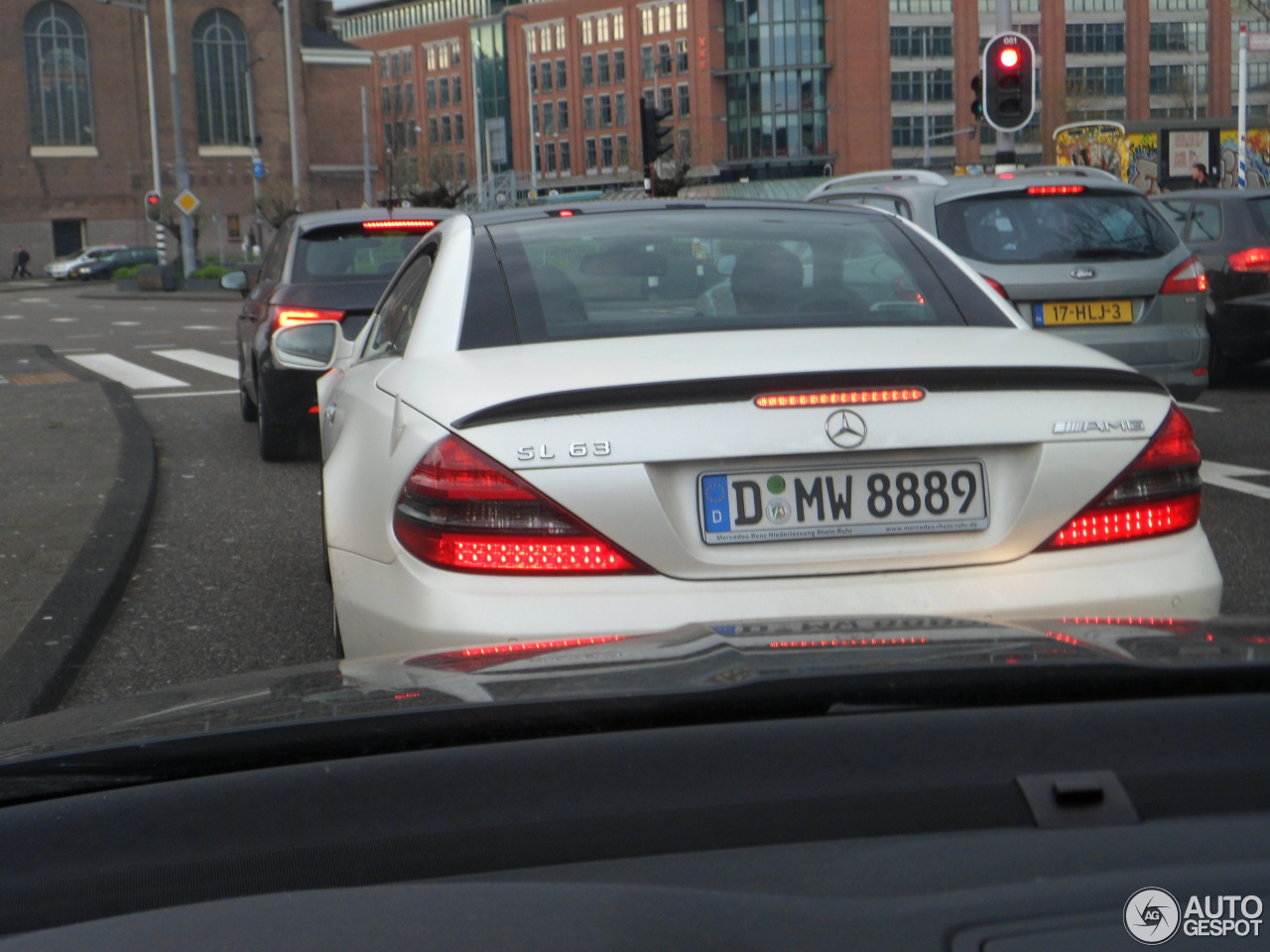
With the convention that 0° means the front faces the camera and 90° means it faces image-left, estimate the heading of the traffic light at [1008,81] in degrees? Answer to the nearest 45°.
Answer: approximately 0°

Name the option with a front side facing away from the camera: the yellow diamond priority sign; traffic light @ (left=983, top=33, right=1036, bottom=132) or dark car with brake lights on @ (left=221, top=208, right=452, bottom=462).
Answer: the dark car with brake lights on

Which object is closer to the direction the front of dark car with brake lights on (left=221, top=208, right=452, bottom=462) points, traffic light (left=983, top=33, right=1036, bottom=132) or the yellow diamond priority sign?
the yellow diamond priority sign

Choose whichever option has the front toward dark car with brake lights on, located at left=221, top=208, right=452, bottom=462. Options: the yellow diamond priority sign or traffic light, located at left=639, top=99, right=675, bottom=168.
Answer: the yellow diamond priority sign

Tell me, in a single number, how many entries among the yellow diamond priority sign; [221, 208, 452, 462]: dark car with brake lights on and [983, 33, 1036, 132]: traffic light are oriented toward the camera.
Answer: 2

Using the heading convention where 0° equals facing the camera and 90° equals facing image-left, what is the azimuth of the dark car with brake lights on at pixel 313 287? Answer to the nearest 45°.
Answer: approximately 180°
